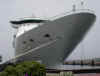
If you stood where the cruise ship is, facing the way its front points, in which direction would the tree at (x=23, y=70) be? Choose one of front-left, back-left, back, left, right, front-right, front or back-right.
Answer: front-right

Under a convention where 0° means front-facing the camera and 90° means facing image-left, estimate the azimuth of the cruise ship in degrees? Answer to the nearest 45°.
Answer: approximately 315°
